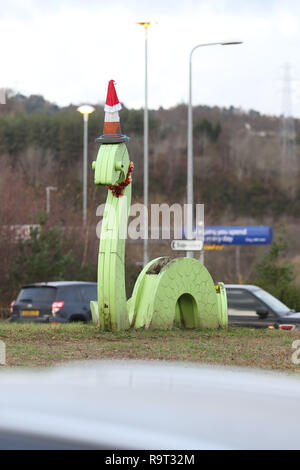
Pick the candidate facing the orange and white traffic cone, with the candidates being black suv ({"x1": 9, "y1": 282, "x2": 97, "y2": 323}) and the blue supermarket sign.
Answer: the blue supermarket sign

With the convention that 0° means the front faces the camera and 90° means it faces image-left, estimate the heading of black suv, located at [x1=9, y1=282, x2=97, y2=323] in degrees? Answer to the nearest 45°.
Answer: approximately 225°

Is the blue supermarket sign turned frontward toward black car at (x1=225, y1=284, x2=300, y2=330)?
yes

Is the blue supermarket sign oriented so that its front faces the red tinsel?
yes

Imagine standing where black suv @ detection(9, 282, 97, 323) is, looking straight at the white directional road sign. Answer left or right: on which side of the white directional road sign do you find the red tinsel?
right

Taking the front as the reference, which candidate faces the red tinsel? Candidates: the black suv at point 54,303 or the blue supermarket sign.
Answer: the blue supermarket sign

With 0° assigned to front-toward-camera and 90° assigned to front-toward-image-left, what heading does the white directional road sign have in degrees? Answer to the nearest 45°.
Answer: approximately 0°

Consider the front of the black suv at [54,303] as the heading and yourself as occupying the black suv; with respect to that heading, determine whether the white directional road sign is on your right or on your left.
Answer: on your right

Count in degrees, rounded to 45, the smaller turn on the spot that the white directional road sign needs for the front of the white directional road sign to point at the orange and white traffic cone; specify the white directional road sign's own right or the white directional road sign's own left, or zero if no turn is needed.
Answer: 0° — it already faces it

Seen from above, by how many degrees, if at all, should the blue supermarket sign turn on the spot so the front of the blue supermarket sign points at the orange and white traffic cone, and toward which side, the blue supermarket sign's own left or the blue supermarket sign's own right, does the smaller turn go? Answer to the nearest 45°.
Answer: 0° — it already faces it

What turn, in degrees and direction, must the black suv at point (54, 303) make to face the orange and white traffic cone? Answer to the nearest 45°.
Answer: approximately 135° to its right
